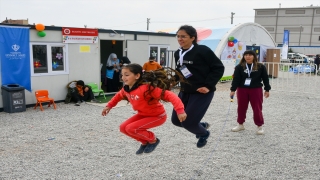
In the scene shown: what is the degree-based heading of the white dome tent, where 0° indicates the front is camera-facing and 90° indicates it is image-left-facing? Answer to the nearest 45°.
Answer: approximately 315°

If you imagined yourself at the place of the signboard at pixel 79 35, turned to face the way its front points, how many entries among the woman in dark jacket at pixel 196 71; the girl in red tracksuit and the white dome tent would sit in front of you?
2

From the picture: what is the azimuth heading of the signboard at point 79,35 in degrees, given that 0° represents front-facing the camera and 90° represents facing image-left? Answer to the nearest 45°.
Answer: approximately 0°

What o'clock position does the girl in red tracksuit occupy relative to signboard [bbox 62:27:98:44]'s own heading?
The girl in red tracksuit is roughly at 12 o'clock from the signboard.

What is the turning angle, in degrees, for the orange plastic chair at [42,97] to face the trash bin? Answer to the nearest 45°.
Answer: approximately 90° to its right

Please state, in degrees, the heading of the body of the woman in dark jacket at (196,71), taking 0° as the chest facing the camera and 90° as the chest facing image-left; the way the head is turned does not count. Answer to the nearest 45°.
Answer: approximately 45°

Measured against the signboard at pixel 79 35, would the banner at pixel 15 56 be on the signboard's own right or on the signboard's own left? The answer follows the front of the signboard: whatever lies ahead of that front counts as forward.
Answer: on the signboard's own right

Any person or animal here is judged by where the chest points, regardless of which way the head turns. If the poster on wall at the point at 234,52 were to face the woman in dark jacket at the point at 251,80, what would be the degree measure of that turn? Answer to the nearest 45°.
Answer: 0° — it already faces them
